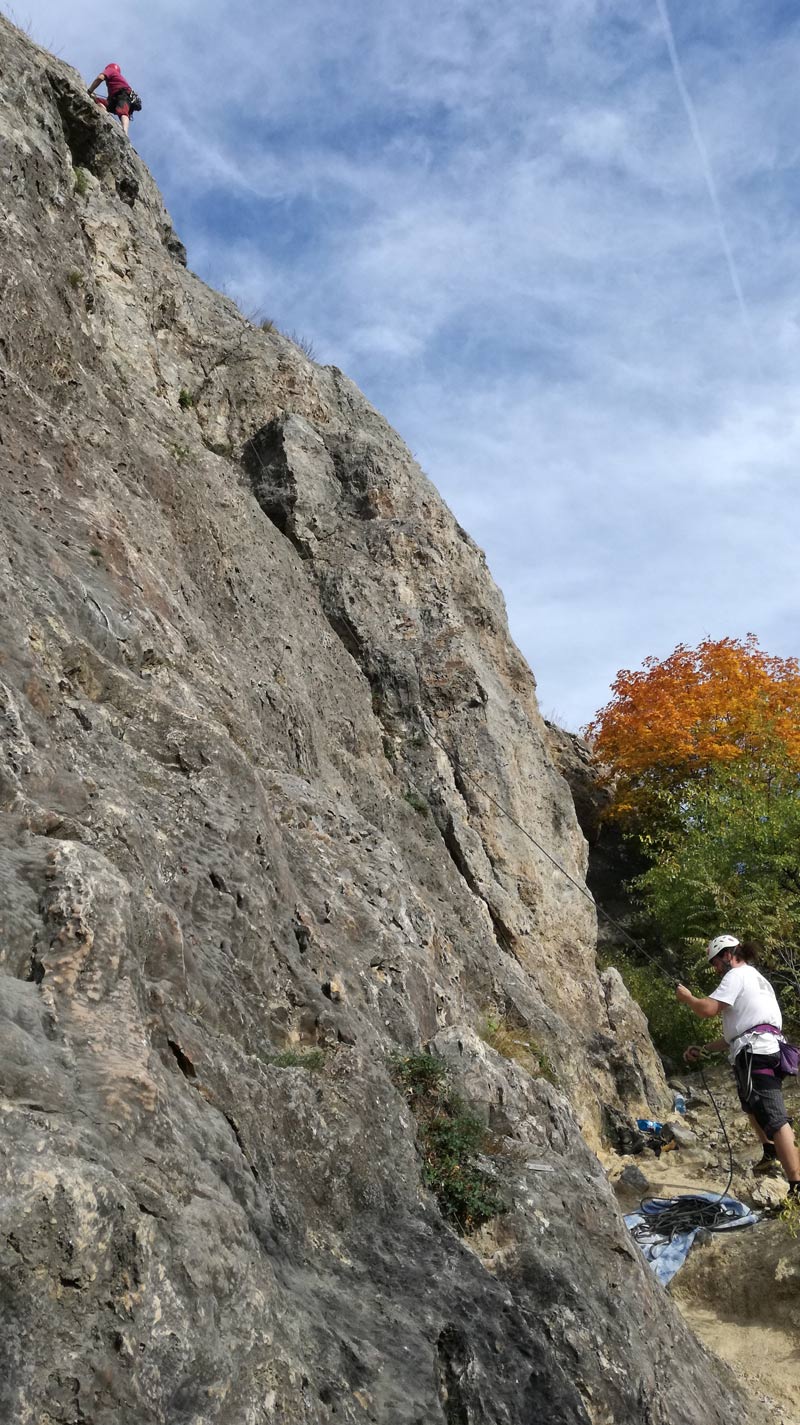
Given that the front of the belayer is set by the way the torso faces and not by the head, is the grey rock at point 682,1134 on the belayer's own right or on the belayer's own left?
on the belayer's own right

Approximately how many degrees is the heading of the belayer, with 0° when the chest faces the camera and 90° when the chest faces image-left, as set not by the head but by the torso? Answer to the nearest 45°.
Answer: approximately 90°

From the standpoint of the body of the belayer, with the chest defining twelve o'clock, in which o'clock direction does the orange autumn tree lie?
The orange autumn tree is roughly at 3 o'clock from the belayer.

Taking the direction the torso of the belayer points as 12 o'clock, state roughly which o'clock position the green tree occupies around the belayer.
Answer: The green tree is roughly at 3 o'clock from the belayer.

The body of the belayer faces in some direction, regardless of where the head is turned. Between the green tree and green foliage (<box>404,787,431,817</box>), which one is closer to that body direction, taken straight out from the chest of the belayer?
the green foliage

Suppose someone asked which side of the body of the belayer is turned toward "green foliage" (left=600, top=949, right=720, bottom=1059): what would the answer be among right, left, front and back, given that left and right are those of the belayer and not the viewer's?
right
